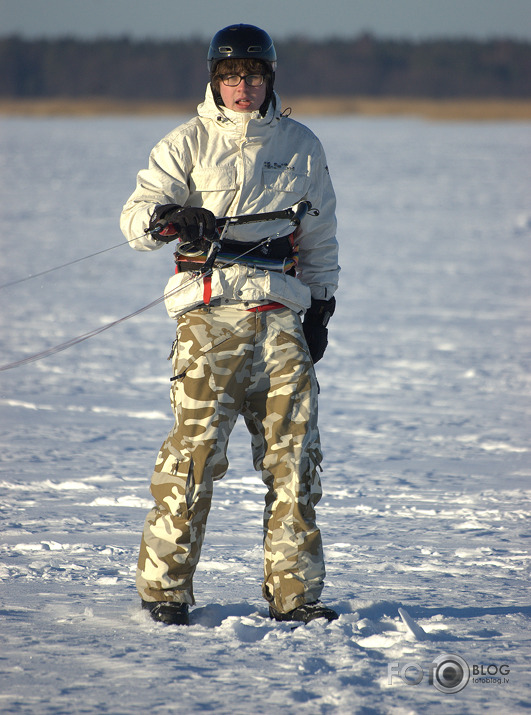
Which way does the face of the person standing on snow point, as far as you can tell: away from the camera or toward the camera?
toward the camera

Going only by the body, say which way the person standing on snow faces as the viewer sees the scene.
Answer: toward the camera
